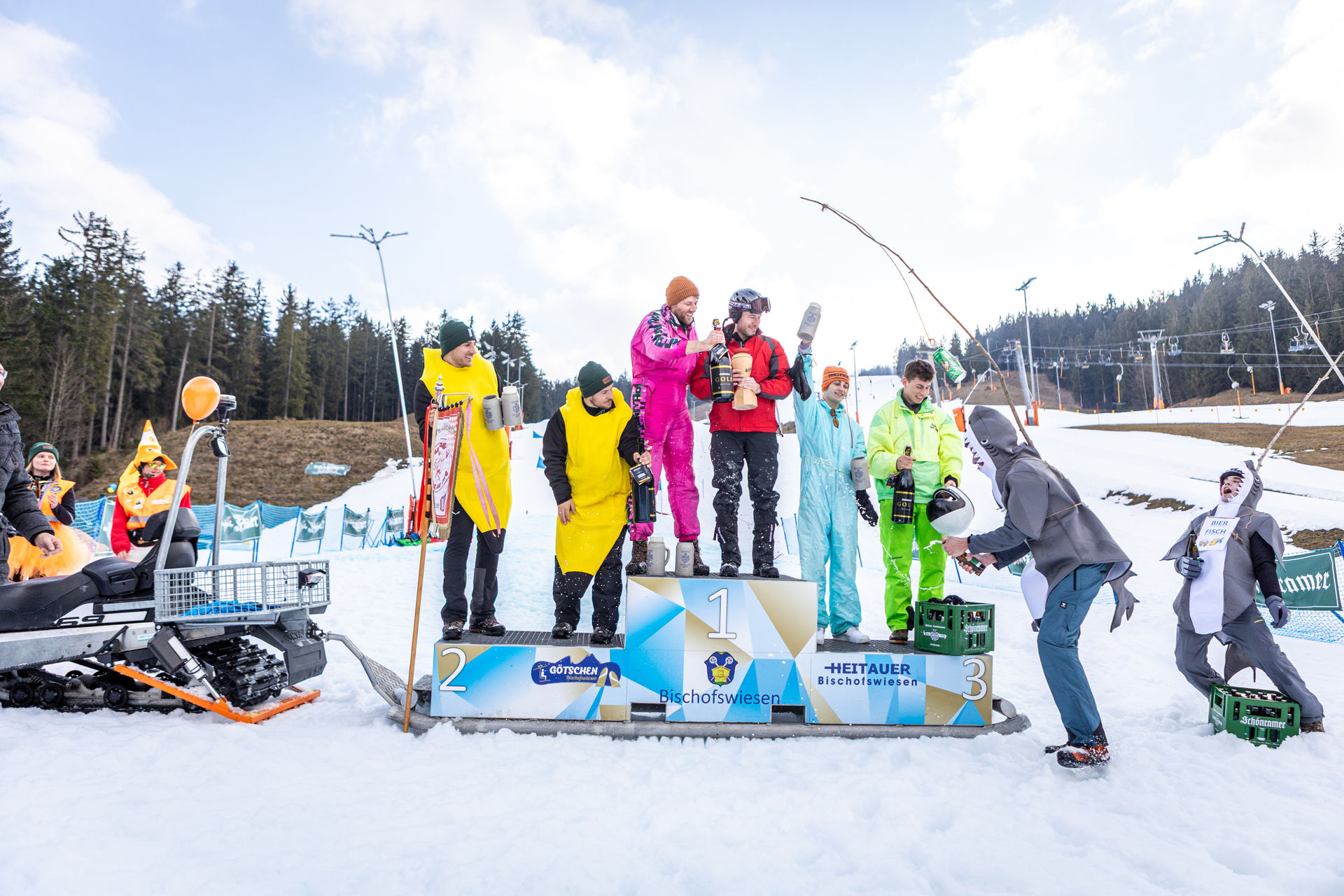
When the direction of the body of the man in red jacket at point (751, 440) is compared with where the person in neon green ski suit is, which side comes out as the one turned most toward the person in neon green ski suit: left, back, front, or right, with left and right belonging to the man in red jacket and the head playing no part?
left

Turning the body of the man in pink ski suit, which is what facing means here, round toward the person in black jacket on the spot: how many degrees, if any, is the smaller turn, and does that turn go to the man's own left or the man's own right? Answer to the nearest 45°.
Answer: approximately 135° to the man's own right

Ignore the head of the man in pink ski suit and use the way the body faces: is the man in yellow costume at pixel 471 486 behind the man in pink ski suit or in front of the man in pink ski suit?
behind

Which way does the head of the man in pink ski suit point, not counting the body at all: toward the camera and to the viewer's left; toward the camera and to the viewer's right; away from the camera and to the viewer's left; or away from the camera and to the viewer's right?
toward the camera and to the viewer's right

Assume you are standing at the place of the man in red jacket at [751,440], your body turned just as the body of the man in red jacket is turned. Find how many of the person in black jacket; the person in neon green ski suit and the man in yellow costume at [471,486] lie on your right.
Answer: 2

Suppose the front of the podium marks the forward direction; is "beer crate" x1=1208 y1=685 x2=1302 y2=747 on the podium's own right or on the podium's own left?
on the podium's own left

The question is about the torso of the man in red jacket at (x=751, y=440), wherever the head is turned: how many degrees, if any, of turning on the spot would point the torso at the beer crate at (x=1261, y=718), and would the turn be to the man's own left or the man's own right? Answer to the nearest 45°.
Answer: approximately 90° to the man's own left

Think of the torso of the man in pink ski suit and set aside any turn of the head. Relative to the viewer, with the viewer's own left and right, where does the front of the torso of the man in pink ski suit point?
facing the viewer and to the right of the viewer

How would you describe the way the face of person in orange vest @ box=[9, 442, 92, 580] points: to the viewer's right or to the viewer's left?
to the viewer's right

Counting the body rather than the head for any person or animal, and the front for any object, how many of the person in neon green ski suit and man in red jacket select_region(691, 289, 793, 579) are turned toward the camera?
2

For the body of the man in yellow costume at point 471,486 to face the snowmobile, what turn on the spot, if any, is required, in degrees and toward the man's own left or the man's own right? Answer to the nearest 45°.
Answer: approximately 135° to the man's own right
